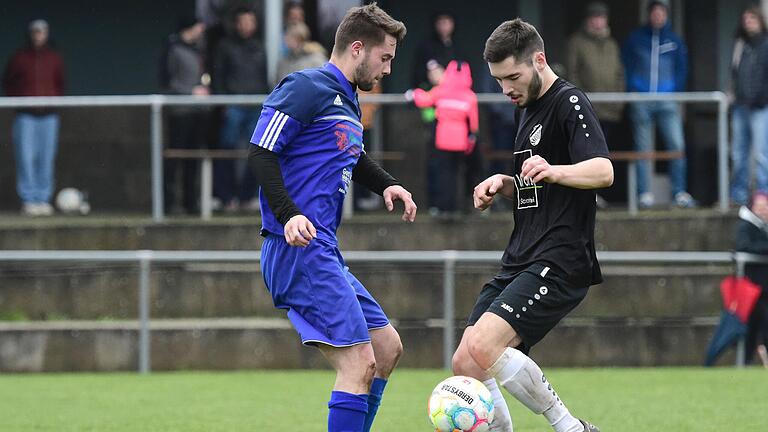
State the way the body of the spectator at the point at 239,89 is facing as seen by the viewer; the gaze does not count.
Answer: toward the camera

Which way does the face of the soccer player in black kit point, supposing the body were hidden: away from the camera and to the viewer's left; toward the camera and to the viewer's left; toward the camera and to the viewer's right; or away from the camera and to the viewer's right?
toward the camera and to the viewer's left

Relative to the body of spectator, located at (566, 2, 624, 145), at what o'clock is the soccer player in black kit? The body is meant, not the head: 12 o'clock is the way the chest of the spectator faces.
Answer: The soccer player in black kit is roughly at 12 o'clock from the spectator.

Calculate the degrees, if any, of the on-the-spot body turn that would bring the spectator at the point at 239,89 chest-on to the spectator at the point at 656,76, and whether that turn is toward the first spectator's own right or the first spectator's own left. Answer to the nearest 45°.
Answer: approximately 90° to the first spectator's own left

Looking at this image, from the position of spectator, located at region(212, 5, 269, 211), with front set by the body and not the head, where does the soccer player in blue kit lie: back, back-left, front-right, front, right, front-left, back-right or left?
front

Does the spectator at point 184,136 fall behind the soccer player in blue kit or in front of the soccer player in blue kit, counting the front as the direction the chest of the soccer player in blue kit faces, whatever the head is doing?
behind

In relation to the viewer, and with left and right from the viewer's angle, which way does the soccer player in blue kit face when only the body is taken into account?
facing the viewer and to the right of the viewer

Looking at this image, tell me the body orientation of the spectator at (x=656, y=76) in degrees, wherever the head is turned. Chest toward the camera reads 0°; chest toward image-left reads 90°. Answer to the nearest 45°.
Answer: approximately 0°
